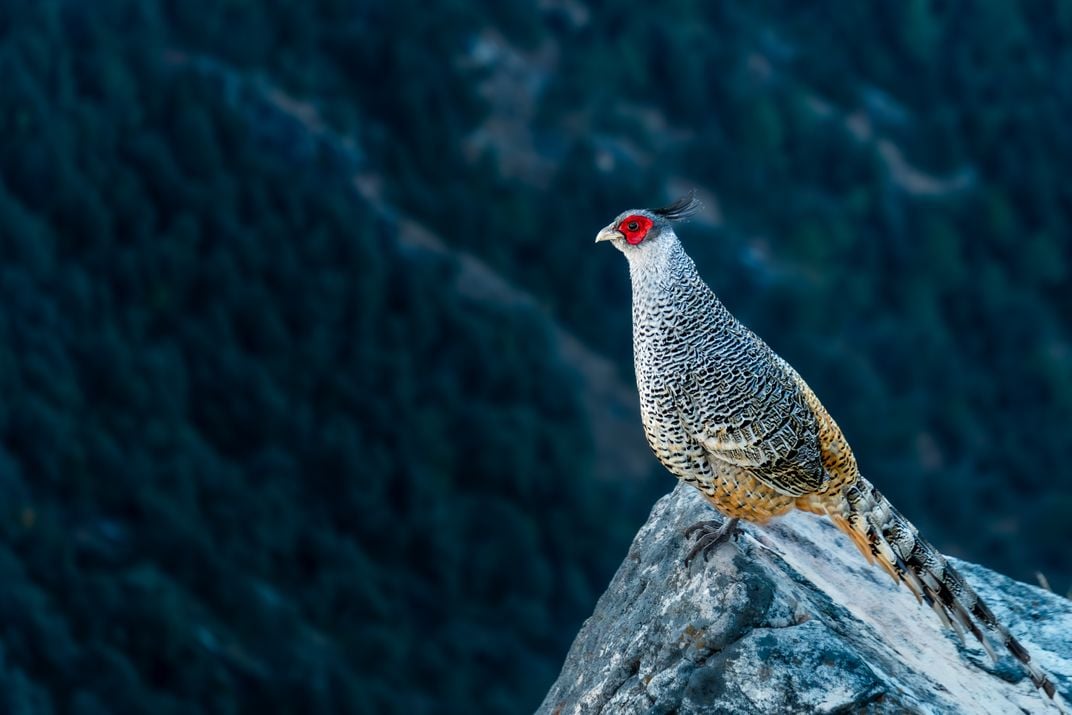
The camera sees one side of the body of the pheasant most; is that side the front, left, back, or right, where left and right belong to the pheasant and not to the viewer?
left
